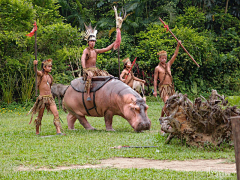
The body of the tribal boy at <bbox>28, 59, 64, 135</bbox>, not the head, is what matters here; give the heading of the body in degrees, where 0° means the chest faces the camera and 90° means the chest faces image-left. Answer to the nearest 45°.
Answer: approximately 315°

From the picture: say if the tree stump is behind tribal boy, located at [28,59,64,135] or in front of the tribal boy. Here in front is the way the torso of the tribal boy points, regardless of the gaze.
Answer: in front
